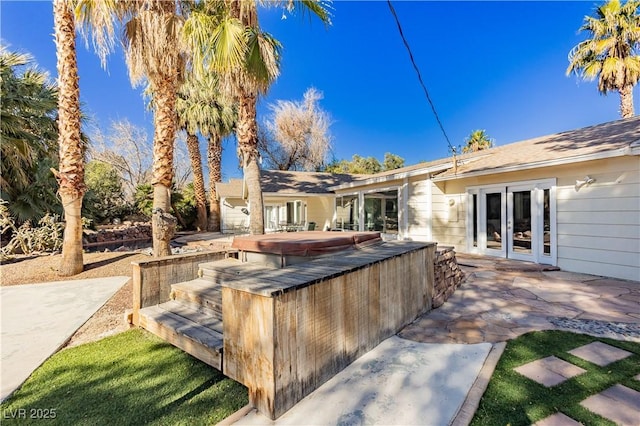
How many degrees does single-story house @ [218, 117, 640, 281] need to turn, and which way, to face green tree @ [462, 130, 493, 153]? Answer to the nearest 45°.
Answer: approximately 135° to its right

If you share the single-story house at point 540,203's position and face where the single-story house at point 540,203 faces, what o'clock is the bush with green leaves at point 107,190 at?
The bush with green leaves is roughly at 2 o'clock from the single-story house.

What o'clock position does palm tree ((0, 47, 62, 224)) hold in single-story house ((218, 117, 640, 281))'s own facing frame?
The palm tree is roughly at 1 o'clock from the single-story house.

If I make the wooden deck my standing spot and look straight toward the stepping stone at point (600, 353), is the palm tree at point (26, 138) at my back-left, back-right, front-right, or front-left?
back-left

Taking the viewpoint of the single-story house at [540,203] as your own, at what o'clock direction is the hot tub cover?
The hot tub cover is roughly at 12 o'clock from the single-story house.

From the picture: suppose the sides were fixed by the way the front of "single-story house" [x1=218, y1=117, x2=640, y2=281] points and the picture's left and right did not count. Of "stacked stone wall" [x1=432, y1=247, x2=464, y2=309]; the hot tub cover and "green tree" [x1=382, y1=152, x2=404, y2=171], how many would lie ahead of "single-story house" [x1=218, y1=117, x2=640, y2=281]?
2

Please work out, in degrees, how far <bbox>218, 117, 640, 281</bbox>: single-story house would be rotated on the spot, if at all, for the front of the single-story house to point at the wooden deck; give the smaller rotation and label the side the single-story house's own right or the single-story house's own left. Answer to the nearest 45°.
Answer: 0° — it already faces it

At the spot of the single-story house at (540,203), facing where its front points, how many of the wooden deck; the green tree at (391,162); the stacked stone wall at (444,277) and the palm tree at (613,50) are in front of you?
2

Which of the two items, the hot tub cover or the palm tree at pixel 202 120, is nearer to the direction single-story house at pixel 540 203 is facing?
the hot tub cover

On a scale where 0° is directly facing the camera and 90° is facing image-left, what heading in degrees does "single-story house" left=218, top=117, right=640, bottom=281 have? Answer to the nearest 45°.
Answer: approximately 45°
